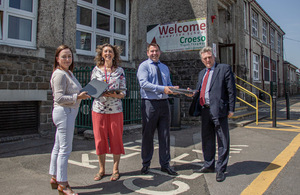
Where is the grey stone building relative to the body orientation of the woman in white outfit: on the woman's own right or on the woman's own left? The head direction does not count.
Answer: on the woman's own left

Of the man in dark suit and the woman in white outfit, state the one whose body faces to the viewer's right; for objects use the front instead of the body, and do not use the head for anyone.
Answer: the woman in white outfit

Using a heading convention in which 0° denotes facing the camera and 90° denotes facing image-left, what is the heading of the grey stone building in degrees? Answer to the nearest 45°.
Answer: approximately 315°

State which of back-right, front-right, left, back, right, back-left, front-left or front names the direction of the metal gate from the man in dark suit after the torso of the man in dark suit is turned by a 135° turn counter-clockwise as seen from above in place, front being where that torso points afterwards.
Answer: back-left

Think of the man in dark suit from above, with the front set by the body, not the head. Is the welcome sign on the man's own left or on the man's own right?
on the man's own right

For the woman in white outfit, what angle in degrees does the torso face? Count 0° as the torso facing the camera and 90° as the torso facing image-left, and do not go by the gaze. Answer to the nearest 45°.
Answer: approximately 270°

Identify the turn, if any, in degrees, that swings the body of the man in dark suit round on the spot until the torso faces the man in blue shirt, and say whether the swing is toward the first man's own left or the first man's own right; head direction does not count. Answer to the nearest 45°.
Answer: approximately 45° to the first man's own right

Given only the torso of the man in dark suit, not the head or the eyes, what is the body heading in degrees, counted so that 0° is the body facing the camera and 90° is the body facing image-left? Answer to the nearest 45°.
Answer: approximately 45°

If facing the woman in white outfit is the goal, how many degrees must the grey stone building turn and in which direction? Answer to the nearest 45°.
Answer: approximately 45° to its right
